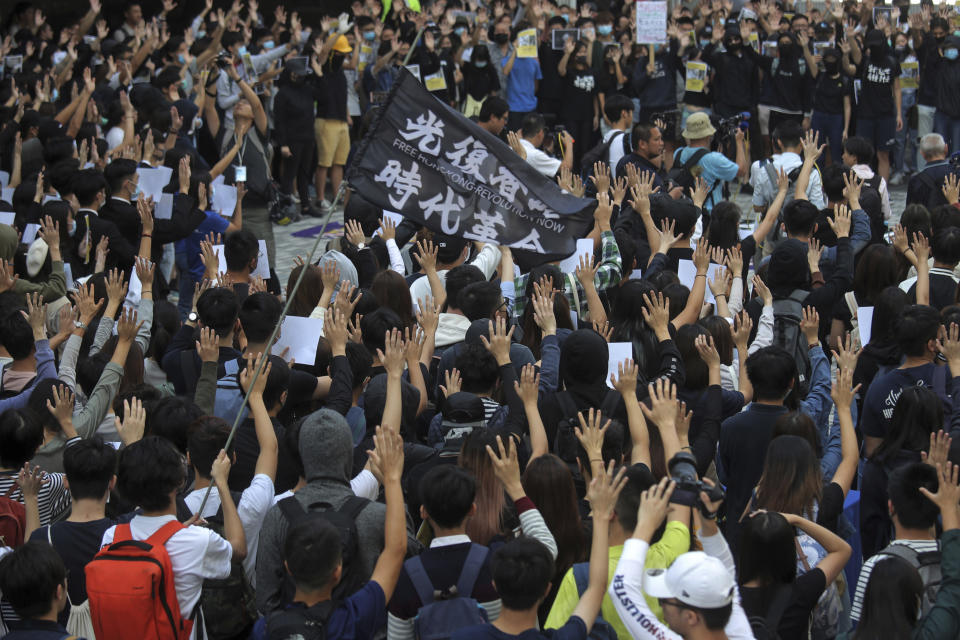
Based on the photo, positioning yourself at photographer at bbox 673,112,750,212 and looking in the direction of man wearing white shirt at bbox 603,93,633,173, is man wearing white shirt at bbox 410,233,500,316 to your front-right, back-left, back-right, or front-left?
back-left

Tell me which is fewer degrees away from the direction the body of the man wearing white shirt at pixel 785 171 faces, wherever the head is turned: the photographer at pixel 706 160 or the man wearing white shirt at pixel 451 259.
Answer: the photographer

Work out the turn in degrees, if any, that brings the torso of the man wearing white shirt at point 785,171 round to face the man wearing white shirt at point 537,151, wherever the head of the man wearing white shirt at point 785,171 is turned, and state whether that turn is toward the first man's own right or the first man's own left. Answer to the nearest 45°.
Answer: approximately 90° to the first man's own left

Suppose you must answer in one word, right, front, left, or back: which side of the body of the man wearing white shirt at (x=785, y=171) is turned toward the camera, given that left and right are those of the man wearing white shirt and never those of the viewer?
back

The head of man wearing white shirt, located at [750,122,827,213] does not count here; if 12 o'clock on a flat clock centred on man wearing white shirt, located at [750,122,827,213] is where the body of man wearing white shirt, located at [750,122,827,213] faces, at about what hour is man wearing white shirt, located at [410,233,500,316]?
man wearing white shirt, located at [410,233,500,316] is roughly at 7 o'clock from man wearing white shirt, located at [750,122,827,213].
